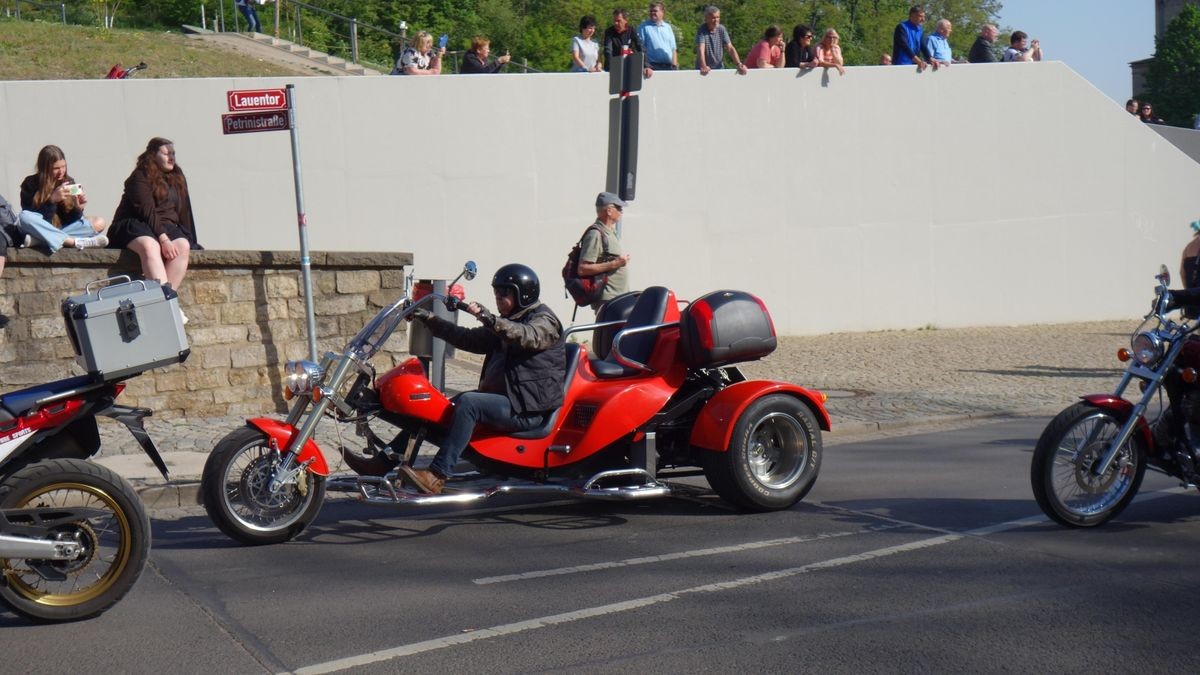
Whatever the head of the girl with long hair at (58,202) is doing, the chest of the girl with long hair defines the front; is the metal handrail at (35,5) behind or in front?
behind

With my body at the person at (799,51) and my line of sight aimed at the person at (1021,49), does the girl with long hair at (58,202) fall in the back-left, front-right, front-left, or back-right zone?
back-right

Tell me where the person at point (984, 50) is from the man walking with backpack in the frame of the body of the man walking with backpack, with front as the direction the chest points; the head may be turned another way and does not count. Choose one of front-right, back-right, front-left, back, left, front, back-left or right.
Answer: front-left

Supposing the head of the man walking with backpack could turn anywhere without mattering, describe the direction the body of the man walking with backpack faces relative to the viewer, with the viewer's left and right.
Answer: facing to the right of the viewer

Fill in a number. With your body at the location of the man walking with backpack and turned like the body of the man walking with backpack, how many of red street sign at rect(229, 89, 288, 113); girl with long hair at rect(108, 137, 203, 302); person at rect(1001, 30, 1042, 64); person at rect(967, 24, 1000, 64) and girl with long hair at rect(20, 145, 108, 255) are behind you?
3

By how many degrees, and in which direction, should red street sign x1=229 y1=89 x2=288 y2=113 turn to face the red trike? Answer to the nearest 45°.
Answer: approximately 45° to its left

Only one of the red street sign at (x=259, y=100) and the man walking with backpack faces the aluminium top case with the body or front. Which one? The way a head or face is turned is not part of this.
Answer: the red street sign
